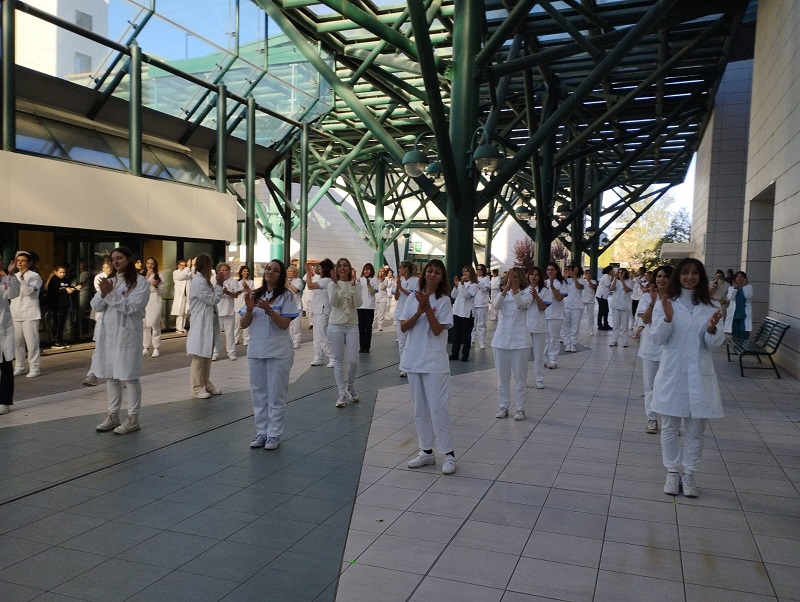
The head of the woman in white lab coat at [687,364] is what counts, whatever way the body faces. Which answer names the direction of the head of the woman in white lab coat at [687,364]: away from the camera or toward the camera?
toward the camera

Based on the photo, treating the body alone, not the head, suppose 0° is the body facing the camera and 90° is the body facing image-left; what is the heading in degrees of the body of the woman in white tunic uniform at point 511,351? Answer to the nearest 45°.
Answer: approximately 0°

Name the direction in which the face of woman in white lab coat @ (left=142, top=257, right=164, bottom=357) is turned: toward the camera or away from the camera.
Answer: toward the camera

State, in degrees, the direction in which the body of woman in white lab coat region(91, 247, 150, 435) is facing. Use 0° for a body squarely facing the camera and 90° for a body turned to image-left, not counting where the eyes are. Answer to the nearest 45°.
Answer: approximately 45°

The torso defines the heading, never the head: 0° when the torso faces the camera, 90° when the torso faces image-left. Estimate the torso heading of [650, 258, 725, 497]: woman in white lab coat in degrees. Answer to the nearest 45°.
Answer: approximately 0°

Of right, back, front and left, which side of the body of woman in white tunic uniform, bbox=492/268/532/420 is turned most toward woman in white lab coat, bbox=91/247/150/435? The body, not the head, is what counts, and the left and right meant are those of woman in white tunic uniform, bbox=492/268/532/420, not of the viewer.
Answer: right

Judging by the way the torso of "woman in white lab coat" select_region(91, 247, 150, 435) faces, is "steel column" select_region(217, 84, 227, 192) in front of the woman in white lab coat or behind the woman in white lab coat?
behind

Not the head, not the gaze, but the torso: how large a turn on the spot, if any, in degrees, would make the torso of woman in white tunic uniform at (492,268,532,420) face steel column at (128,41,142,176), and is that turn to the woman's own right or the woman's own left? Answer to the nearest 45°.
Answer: approximately 135° to the woman's own right
